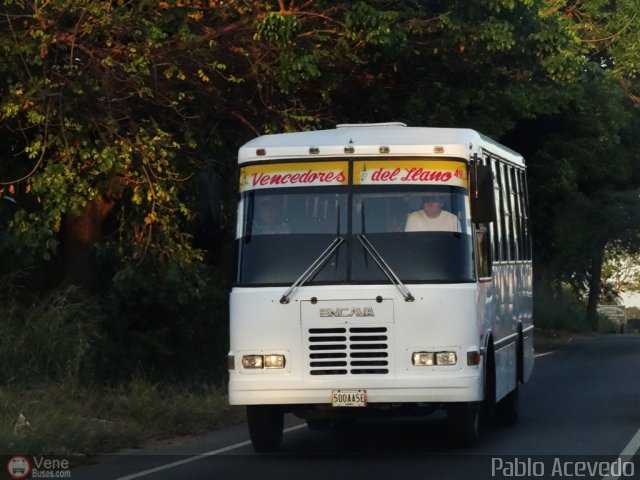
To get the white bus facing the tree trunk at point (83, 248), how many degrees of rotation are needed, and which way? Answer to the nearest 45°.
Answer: approximately 135° to its right

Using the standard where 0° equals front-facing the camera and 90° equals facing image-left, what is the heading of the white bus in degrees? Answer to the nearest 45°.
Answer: approximately 0°
